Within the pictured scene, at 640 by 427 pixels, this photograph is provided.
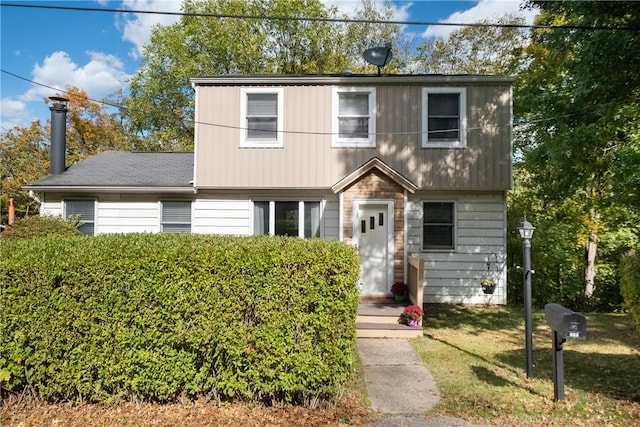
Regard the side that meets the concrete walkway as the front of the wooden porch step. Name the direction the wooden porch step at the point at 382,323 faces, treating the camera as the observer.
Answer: facing the viewer

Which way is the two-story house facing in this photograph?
toward the camera

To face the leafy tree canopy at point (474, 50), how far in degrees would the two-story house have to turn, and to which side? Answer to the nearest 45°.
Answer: approximately 135° to its left

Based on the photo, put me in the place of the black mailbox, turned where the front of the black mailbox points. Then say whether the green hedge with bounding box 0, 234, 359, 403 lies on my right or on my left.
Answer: on my right

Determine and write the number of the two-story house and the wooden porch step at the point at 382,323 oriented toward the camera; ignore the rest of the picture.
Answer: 2

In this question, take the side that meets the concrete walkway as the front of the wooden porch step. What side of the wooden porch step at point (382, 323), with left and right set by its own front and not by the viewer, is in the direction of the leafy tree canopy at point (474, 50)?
back

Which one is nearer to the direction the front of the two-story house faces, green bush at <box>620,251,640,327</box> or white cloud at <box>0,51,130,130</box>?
the green bush

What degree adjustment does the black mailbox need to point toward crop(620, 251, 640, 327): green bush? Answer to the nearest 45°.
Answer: approximately 90° to its left

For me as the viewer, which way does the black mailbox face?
facing the viewer and to the right of the viewer
